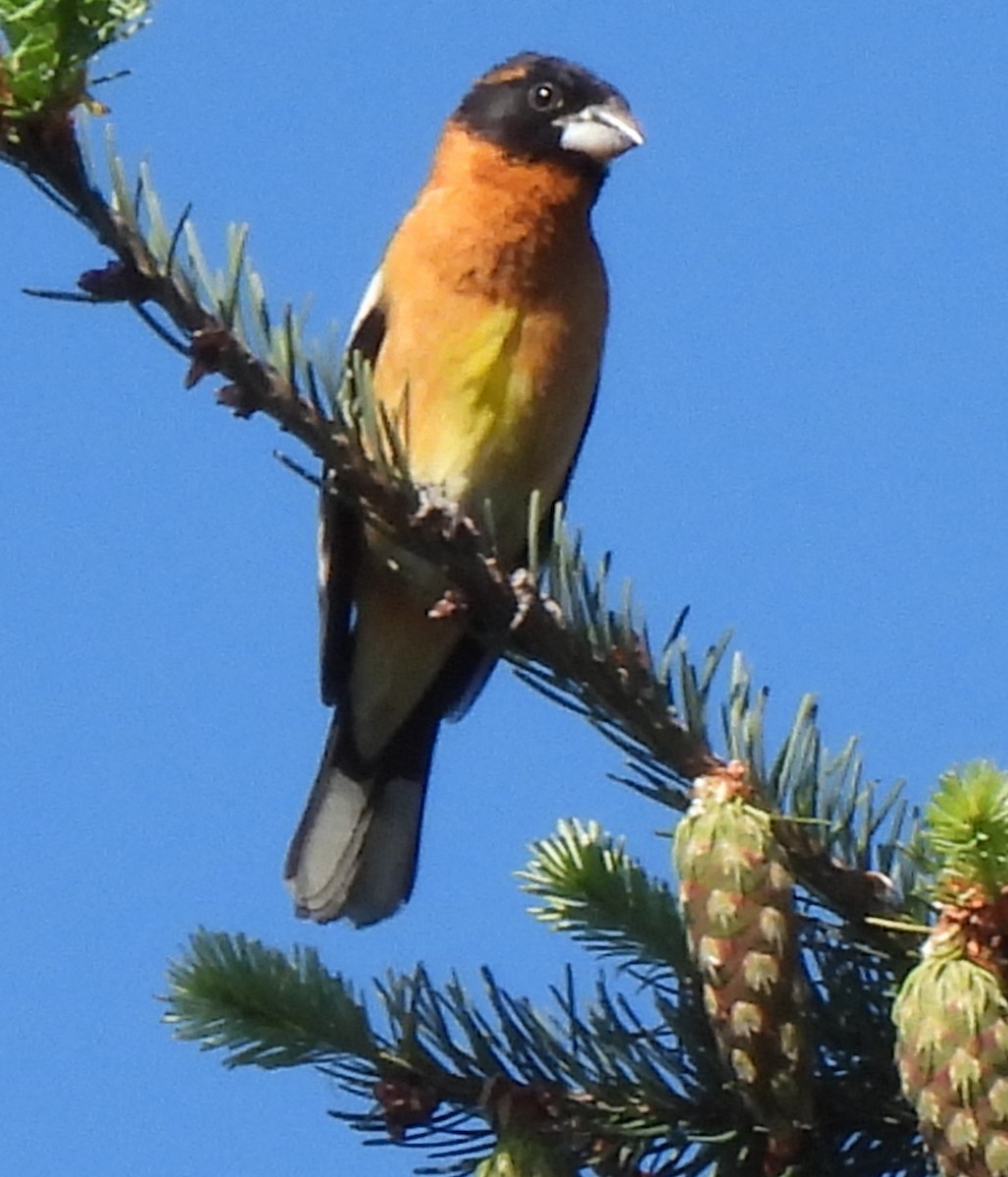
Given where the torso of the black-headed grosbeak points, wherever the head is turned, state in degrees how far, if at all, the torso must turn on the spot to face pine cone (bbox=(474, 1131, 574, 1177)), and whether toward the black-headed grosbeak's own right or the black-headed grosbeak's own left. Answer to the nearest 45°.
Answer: approximately 45° to the black-headed grosbeak's own right

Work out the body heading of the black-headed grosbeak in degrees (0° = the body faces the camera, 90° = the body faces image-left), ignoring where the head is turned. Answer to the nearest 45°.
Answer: approximately 315°
